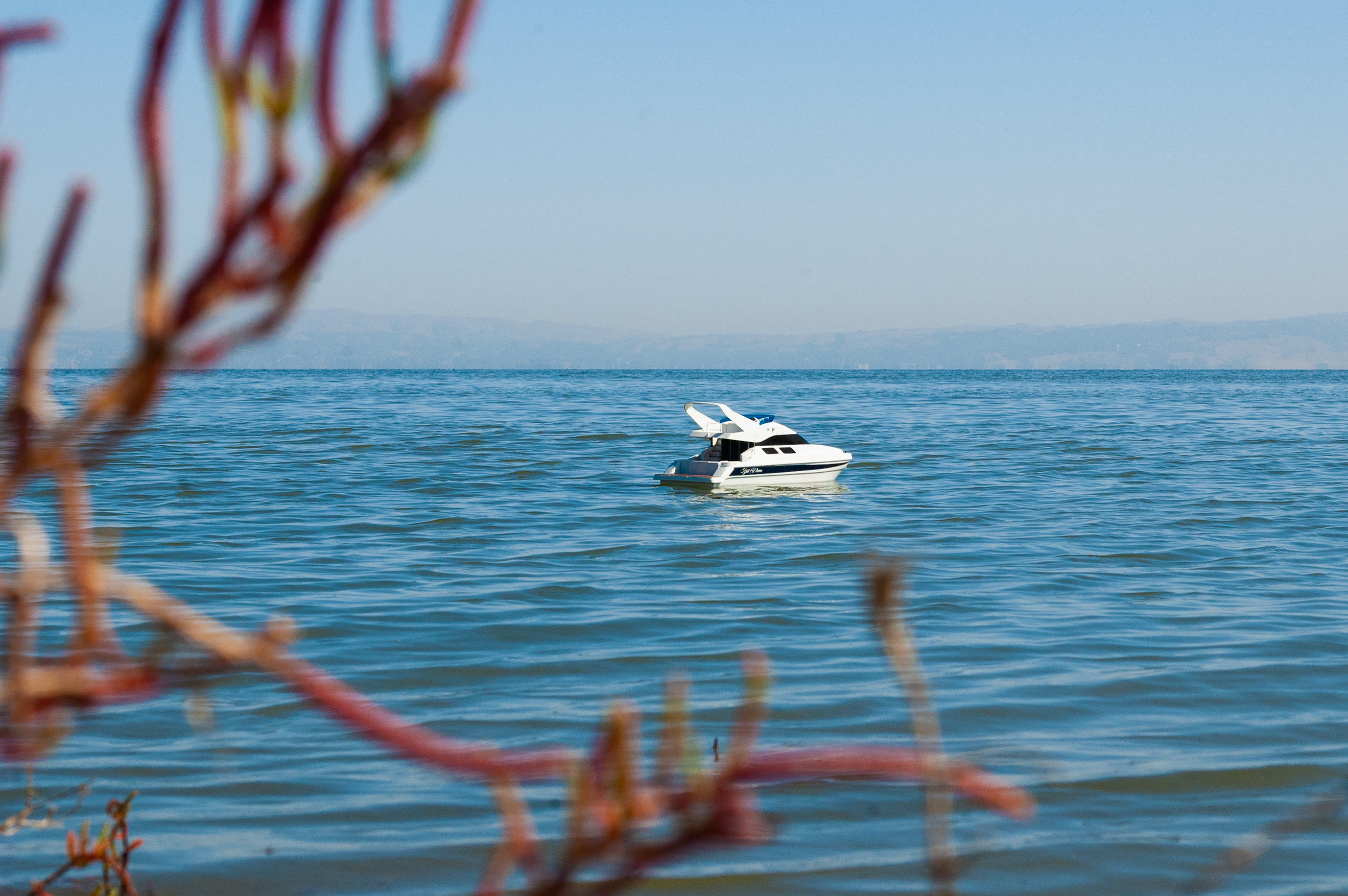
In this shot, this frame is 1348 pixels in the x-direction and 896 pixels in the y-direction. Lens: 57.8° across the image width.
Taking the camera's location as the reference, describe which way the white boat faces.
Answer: facing away from the viewer and to the right of the viewer

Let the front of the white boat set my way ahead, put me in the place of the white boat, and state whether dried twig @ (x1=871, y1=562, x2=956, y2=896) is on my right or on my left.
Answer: on my right
